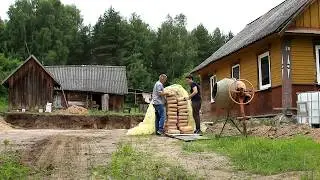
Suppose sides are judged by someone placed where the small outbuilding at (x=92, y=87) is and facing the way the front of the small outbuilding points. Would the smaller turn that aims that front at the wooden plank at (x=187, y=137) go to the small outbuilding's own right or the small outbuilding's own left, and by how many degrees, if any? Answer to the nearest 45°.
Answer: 0° — it already faces it

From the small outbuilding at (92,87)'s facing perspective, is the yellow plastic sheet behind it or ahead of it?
ahead

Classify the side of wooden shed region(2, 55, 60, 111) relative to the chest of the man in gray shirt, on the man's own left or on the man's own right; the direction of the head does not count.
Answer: on the man's own left

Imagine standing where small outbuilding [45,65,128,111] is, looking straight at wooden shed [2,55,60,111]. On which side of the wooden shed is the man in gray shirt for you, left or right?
left

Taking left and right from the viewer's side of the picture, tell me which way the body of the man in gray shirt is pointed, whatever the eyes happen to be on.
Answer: facing to the right of the viewer

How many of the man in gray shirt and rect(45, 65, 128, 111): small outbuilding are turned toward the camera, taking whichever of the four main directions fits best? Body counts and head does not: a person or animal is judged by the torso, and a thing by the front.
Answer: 1

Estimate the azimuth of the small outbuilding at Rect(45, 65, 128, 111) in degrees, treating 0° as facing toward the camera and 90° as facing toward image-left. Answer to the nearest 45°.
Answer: approximately 0°

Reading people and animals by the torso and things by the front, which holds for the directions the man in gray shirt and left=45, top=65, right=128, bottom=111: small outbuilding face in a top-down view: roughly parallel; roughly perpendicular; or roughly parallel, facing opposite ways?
roughly perpendicular
